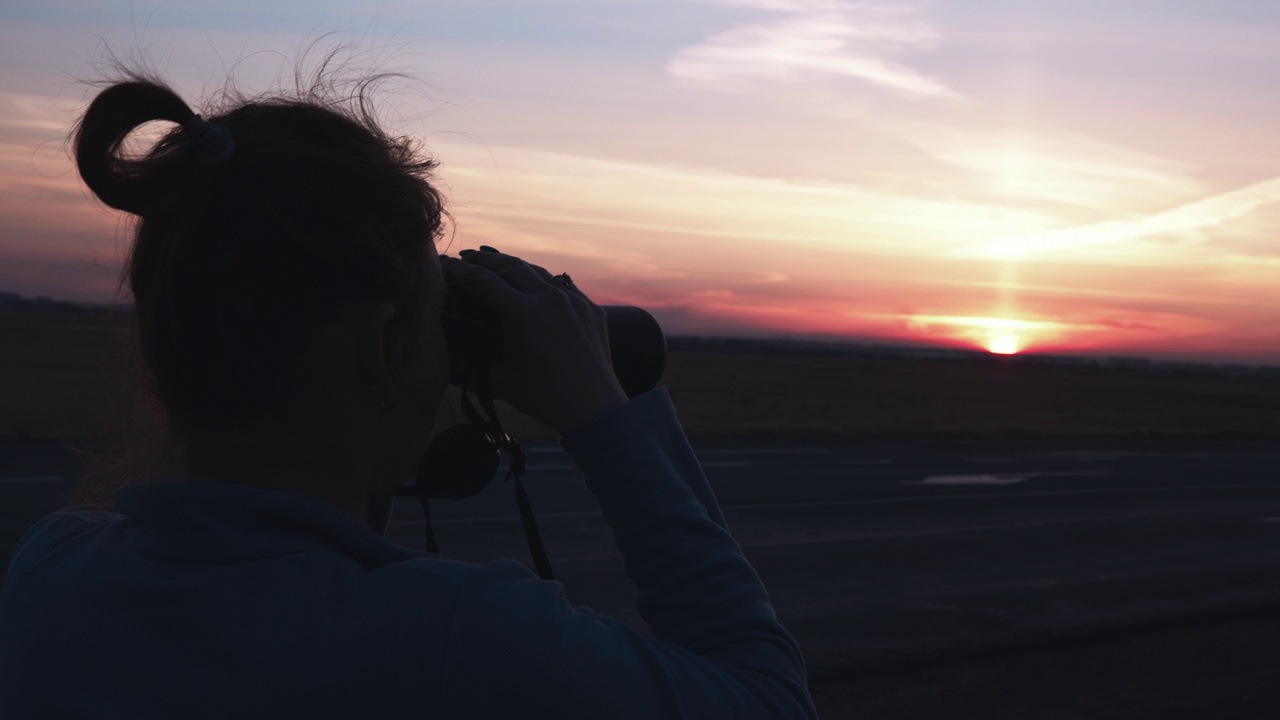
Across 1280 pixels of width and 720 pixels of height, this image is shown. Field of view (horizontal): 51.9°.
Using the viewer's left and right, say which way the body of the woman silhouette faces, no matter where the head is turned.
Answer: facing away from the viewer and to the right of the viewer
